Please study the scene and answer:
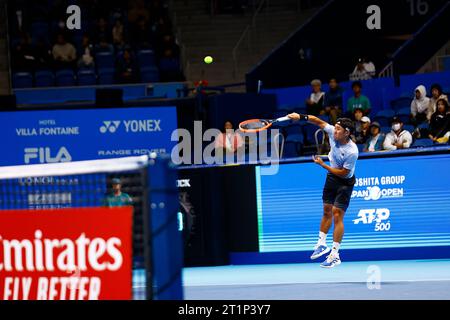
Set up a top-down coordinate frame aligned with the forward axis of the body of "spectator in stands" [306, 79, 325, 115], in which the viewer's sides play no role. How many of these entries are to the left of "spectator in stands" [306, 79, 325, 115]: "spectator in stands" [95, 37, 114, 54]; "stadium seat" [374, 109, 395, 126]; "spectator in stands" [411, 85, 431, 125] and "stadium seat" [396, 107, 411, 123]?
3

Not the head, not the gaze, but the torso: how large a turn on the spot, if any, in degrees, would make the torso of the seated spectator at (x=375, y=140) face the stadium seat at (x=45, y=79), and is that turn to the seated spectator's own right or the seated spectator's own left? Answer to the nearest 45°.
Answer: approximately 90° to the seated spectator's own right

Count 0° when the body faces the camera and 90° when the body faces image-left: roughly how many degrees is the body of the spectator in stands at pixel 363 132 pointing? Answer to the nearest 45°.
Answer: approximately 45°

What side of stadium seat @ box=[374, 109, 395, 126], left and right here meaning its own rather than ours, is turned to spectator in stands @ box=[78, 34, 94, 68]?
right

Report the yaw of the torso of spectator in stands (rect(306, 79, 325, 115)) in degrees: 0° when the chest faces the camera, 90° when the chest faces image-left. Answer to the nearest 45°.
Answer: approximately 45°

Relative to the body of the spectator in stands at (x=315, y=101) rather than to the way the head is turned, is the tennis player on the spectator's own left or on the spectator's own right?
on the spectator's own left

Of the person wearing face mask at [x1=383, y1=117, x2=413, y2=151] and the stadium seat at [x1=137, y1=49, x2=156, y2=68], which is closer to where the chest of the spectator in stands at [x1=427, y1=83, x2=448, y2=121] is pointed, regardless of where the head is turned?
the person wearing face mask
